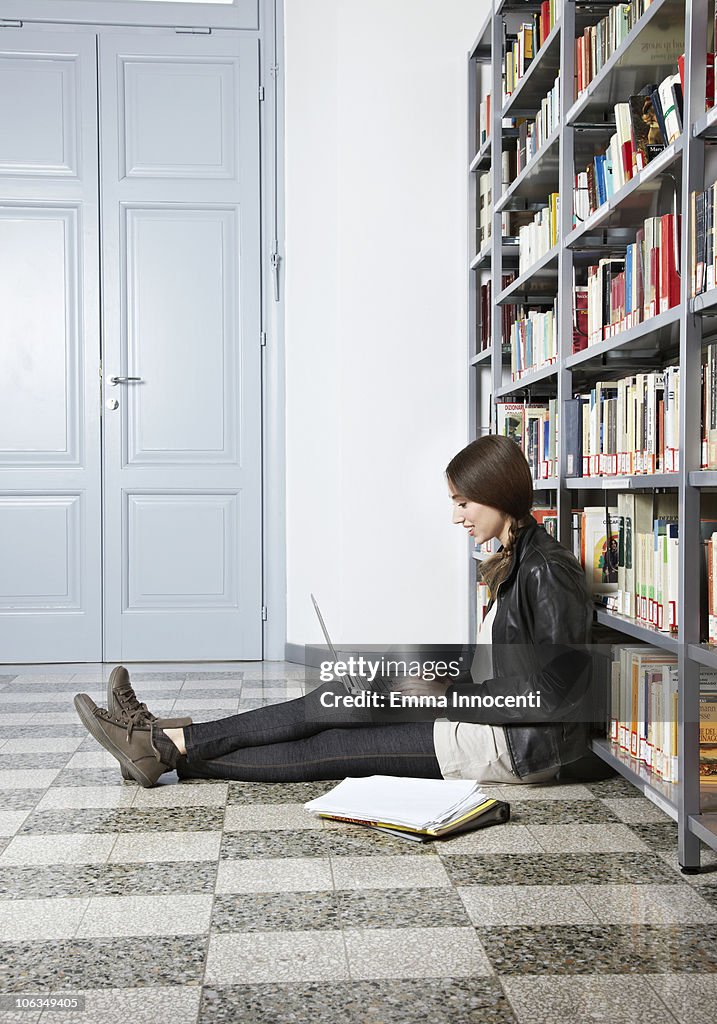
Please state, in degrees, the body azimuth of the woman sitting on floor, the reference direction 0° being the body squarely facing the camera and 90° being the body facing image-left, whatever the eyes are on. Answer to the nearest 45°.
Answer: approximately 90°

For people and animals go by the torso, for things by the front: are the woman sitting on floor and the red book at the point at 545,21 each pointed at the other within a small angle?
no

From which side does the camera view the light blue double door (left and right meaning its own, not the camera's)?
front

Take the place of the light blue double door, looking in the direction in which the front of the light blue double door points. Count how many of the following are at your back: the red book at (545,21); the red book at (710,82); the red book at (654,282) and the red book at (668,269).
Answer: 0

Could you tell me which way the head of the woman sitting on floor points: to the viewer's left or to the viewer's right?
to the viewer's left

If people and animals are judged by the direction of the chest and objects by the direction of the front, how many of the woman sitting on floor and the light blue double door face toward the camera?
1

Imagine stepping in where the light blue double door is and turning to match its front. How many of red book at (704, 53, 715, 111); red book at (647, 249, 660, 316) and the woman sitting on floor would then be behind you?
0

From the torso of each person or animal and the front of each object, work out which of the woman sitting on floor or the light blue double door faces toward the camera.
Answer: the light blue double door

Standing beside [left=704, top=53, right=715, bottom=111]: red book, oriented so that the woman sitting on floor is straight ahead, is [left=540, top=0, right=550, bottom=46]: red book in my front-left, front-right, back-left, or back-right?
front-right

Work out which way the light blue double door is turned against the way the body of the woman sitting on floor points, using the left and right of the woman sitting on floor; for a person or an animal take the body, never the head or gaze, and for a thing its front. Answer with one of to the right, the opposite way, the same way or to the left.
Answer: to the left
